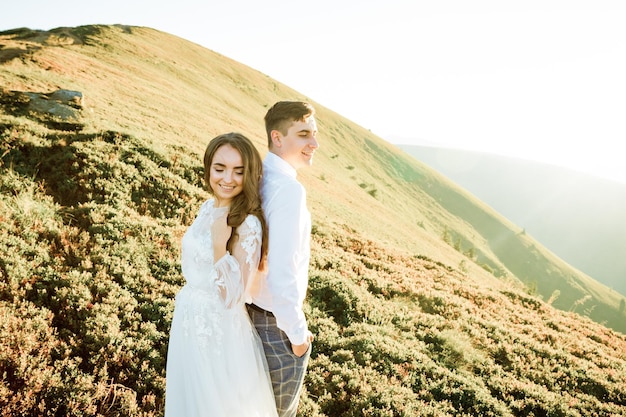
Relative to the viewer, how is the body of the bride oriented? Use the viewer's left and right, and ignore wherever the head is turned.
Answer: facing the viewer and to the left of the viewer

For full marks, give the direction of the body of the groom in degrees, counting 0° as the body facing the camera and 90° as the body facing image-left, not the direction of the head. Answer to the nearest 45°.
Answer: approximately 270°

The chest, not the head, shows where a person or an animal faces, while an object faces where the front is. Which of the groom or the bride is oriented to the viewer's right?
the groom

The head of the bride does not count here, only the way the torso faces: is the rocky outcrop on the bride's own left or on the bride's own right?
on the bride's own right

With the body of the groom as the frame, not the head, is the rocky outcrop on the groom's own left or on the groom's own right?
on the groom's own left

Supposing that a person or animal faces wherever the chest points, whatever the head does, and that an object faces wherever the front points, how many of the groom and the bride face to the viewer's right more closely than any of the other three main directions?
1

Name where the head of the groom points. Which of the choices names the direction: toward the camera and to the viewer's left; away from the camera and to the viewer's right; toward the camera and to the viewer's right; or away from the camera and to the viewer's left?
toward the camera and to the viewer's right
